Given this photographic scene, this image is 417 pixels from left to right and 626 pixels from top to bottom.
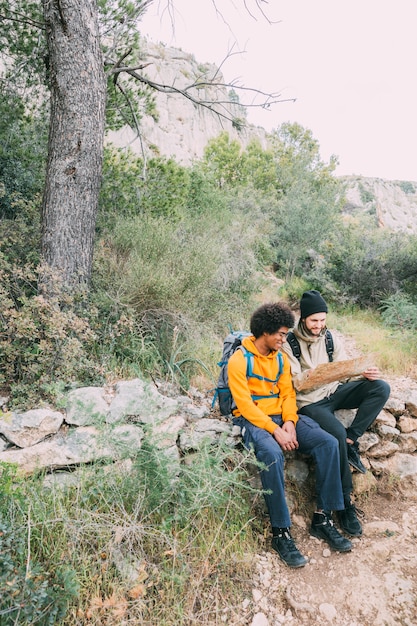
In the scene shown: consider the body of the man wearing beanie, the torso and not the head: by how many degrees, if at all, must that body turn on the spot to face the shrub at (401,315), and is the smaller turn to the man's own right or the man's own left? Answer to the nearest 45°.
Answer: approximately 135° to the man's own left

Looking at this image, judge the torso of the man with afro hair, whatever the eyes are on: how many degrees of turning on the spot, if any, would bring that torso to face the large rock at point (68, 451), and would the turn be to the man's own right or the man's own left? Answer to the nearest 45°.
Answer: approximately 135° to the man's own right

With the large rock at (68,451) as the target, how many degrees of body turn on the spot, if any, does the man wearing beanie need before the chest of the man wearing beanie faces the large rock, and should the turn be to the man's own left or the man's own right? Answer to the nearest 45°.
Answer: approximately 90° to the man's own right

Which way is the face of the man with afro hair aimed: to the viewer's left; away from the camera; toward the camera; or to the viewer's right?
to the viewer's right
